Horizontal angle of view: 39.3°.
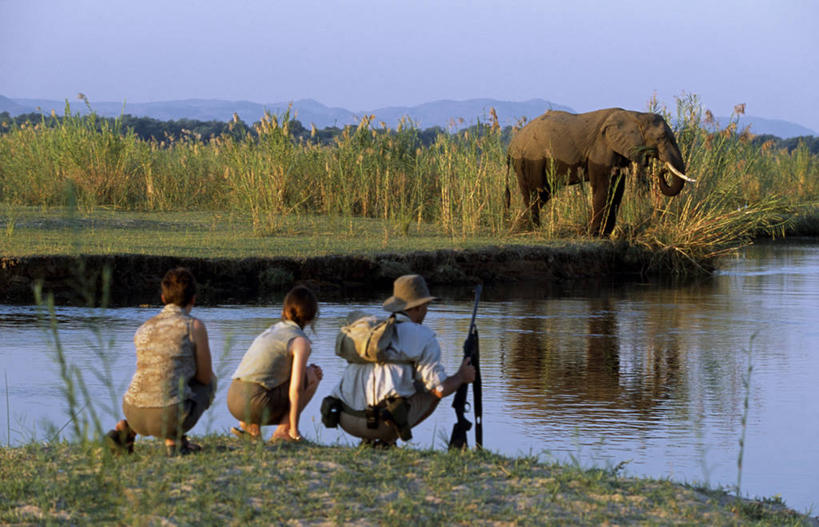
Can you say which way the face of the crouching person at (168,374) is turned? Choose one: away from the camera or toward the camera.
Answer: away from the camera

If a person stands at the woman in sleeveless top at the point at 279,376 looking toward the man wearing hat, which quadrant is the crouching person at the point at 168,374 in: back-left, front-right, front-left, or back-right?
back-right

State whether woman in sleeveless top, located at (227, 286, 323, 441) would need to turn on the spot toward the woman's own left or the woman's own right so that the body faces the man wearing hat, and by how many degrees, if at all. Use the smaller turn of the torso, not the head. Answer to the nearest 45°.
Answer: approximately 45° to the woman's own right

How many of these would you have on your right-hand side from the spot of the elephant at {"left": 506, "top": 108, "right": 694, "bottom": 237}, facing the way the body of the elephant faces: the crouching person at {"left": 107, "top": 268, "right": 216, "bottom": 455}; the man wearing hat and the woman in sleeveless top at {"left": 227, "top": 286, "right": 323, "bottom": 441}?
3

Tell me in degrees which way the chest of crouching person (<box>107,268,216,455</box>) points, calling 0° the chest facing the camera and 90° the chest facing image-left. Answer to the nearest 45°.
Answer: approximately 225°

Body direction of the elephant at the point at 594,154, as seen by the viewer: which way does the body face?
to the viewer's right

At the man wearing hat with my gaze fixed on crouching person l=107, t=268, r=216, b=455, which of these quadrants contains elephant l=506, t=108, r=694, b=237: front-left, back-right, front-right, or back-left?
back-right

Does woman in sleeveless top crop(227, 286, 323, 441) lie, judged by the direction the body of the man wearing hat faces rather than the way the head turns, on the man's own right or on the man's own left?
on the man's own left

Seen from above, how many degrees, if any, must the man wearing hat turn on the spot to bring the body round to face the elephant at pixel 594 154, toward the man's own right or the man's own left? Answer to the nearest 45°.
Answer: approximately 45° to the man's own left

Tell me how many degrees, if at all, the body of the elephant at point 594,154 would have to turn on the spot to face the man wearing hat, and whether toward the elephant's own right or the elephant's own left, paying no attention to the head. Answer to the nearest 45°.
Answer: approximately 90° to the elephant's own right

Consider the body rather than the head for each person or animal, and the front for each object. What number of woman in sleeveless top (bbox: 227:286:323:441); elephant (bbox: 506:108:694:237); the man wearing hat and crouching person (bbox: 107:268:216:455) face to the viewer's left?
0

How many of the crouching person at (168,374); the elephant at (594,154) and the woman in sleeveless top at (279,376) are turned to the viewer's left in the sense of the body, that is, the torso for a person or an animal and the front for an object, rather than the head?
0

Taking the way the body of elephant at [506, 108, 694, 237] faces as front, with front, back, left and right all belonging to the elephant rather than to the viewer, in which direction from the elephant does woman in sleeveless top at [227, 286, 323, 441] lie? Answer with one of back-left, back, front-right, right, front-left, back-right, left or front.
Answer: right

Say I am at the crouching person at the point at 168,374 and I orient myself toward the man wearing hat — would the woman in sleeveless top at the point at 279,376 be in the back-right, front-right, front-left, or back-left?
front-left

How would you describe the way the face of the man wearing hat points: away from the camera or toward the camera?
away from the camera

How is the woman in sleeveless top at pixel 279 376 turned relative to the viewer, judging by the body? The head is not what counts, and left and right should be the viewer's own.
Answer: facing away from the viewer and to the right of the viewer

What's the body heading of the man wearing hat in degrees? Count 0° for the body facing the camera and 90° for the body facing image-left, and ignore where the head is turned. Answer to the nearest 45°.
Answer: approximately 225°
